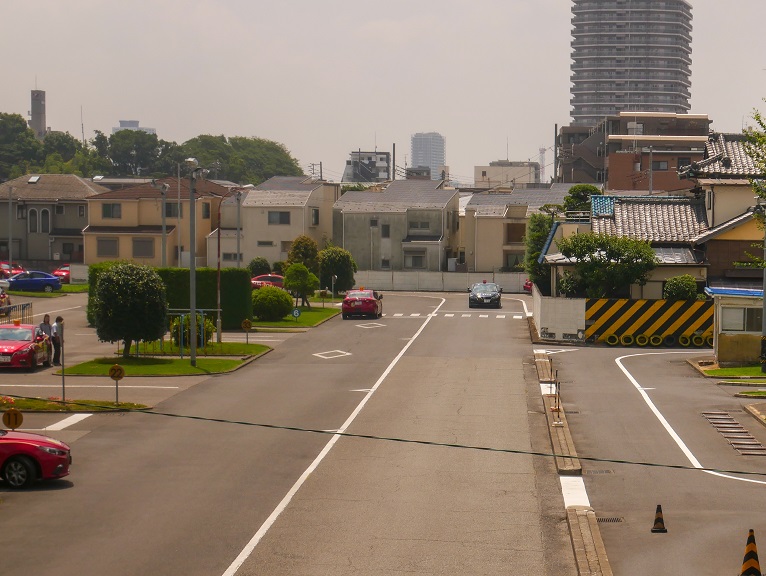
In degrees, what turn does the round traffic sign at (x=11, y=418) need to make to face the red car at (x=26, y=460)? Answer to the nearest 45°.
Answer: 0° — it already faces it

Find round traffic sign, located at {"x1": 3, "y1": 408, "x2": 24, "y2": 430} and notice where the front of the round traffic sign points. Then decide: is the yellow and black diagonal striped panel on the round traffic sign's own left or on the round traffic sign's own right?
on the round traffic sign's own left

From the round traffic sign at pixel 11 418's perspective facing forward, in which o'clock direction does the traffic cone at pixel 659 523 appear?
The traffic cone is roughly at 10 o'clock from the round traffic sign.

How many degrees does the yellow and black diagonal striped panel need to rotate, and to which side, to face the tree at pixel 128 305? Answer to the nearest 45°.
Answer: approximately 45° to its right

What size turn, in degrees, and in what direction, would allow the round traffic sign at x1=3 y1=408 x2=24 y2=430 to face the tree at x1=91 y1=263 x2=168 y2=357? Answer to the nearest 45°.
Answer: approximately 180°

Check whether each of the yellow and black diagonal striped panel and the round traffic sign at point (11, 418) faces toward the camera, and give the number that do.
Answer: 2

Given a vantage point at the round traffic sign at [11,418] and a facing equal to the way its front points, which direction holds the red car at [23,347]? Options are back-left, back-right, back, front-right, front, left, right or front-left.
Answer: back

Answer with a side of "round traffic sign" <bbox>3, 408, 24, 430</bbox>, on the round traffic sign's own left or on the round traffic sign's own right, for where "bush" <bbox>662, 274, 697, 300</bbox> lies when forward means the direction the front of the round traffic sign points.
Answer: on the round traffic sign's own left

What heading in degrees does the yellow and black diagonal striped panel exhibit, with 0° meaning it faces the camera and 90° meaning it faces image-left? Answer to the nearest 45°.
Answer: approximately 0°

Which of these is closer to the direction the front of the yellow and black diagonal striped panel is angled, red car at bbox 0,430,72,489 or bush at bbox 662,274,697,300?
the red car

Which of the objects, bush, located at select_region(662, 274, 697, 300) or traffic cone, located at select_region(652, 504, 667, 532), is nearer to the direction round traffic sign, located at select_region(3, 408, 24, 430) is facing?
the traffic cone

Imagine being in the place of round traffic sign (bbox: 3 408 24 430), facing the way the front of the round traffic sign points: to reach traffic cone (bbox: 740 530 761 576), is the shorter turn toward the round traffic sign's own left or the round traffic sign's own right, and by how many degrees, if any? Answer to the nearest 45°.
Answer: approximately 45° to the round traffic sign's own left

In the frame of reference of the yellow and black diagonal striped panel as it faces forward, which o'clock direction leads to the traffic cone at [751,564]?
The traffic cone is roughly at 12 o'clock from the yellow and black diagonal striped panel.
